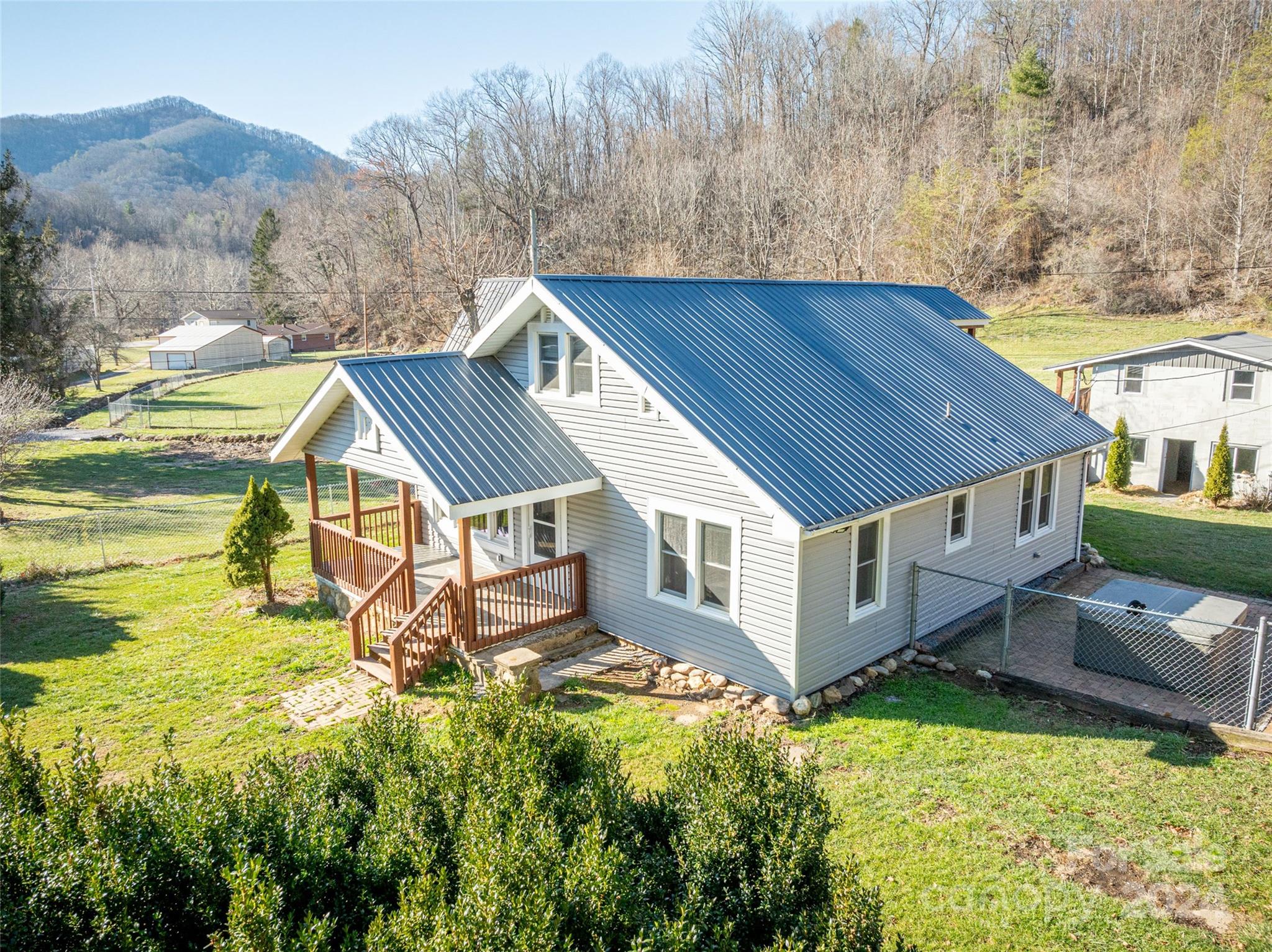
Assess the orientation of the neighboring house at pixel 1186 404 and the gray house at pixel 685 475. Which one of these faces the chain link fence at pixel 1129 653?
the neighboring house

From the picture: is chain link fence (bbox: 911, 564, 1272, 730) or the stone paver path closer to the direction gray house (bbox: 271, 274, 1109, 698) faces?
the stone paver path

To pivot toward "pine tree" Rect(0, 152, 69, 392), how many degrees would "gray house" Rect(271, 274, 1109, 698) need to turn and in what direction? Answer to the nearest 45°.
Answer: approximately 90° to its right

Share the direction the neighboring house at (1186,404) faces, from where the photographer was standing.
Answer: facing the viewer

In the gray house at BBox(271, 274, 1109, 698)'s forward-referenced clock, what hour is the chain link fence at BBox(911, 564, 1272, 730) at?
The chain link fence is roughly at 8 o'clock from the gray house.

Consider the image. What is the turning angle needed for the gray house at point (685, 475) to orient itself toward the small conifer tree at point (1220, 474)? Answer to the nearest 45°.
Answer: approximately 180°

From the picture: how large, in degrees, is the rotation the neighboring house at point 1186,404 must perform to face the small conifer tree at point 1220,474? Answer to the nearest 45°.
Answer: approximately 45° to its left

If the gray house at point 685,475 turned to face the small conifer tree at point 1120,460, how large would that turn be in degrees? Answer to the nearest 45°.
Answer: approximately 180°

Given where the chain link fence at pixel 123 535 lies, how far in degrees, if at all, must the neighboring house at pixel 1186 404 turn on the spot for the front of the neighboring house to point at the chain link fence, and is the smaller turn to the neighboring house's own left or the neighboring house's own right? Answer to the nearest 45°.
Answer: approximately 45° to the neighboring house's own right

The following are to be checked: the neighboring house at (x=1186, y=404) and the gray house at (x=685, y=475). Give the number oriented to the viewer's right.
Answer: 0

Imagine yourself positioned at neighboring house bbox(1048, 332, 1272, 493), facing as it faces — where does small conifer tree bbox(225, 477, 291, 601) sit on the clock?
The small conifer tree is roughly at 1 o'clock from the neighboring house.

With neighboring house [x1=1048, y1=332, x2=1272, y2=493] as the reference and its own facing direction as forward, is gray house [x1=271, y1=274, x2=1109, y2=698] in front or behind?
in front
